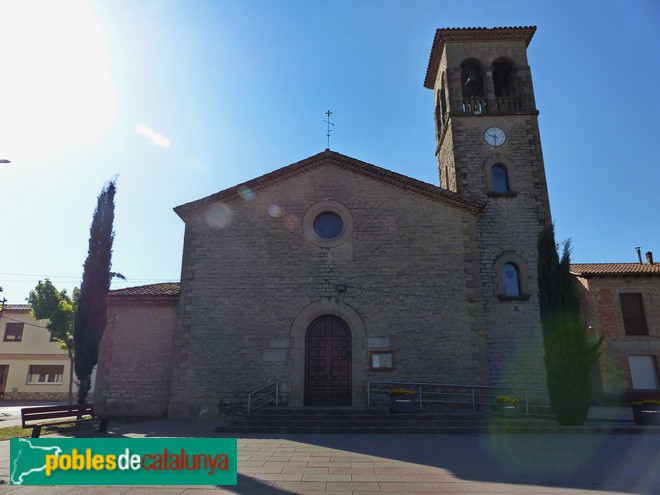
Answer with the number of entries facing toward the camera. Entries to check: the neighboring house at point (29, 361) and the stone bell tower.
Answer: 2

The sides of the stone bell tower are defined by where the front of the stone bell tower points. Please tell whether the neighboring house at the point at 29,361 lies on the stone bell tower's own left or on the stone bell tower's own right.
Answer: on the stone bell tower's own right

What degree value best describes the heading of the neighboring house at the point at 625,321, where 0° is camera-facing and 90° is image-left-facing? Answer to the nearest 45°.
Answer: approximately 0°

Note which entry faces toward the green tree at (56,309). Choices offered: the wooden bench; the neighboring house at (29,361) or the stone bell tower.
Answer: the neighboring house

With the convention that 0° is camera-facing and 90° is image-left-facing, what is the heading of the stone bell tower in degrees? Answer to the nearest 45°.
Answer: approximately 0°

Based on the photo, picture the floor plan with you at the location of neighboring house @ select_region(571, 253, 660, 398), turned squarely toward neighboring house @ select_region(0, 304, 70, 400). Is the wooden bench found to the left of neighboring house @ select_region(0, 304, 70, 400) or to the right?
left

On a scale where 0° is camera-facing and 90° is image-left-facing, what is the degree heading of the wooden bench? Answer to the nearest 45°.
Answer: approximately 315°

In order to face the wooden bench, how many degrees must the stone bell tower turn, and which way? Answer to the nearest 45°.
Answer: approximately 45° to its right
